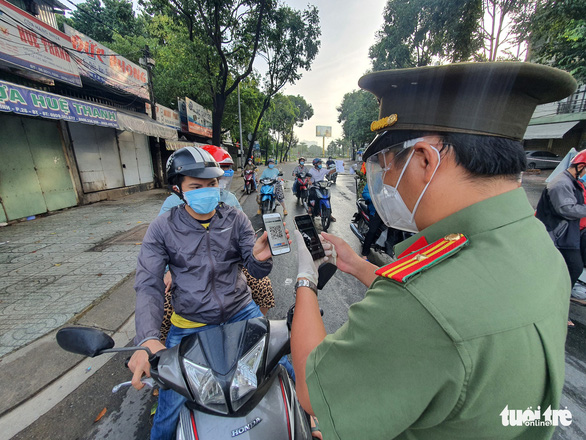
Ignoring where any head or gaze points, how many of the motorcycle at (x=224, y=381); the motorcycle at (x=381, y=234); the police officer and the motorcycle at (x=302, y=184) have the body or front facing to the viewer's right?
0

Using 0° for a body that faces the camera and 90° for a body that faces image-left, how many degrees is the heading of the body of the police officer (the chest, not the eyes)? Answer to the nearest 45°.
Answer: approximately 135°

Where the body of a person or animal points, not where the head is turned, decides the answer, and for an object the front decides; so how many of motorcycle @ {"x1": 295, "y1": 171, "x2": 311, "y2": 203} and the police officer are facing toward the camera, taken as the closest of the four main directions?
1

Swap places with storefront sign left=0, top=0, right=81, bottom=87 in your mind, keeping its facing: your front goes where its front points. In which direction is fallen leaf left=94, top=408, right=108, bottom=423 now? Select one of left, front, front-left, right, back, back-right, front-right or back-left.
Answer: front-right

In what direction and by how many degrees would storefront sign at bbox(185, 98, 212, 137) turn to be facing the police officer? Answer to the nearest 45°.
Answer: approximately 45° to its right

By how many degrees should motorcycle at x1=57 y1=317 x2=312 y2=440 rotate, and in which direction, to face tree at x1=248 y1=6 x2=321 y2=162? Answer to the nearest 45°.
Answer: approximately 135° to its left

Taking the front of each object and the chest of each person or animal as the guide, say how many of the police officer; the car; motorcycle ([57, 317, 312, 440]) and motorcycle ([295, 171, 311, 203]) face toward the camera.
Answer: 2

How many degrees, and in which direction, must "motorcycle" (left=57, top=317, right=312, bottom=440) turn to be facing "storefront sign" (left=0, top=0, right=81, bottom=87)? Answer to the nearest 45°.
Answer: approximately 180°

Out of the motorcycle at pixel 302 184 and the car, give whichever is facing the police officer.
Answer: the motorcycle

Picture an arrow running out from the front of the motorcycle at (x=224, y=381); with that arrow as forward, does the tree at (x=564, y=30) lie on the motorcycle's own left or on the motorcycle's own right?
on the motorcycle's own left

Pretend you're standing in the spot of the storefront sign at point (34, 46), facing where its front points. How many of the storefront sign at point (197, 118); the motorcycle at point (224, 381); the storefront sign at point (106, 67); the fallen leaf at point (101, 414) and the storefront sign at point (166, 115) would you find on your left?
3

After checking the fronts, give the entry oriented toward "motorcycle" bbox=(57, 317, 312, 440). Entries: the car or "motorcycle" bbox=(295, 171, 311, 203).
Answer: "motorcycle" bbox=(295, 171, 311, 203)

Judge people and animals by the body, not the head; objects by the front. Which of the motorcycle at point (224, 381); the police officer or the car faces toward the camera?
the motorcycle

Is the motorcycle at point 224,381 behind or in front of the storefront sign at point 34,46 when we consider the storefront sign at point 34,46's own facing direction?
in front

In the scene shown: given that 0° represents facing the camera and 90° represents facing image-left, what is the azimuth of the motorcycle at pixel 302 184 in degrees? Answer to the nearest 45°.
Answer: approximately 0°

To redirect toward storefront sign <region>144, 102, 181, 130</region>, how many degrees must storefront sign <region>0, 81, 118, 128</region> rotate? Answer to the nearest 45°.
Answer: approximately 90° to its left

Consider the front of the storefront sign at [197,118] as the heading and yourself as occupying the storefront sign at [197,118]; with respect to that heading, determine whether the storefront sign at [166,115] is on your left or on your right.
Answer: on your right
